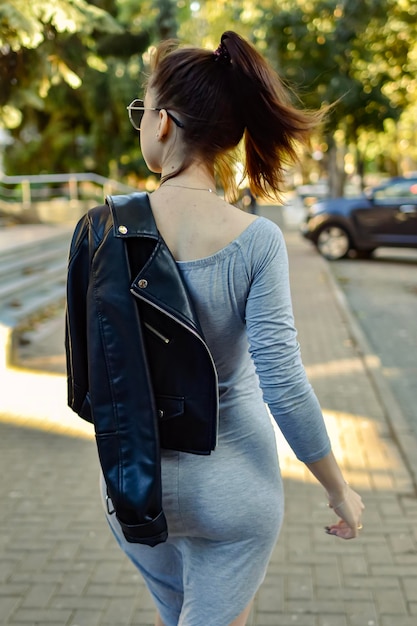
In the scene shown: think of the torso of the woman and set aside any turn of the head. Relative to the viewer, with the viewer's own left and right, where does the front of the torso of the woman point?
facing away from the viewer

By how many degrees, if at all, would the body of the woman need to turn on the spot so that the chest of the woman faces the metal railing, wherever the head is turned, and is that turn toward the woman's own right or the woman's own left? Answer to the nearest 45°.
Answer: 0° — they already face it

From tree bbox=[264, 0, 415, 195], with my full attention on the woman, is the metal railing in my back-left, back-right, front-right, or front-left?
front-right

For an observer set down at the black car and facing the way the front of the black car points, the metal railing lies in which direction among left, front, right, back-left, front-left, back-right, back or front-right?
front

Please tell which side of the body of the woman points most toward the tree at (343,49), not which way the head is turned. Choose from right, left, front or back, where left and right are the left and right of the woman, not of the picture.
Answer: front

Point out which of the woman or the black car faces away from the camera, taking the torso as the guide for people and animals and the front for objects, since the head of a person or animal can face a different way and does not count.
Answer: the woman

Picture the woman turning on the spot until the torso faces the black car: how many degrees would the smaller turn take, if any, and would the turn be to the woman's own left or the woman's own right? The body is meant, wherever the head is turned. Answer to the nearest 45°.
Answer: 0° — they already face it

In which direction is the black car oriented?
to the viewer's left

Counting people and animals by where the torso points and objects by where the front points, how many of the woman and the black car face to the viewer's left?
1

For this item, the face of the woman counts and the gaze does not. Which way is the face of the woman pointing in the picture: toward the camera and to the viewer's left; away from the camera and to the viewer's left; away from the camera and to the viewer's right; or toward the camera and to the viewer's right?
away from the camera and to the viewer's left

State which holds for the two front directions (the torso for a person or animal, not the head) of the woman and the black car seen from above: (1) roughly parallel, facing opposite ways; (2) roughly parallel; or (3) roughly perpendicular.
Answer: roughly perpendicular
